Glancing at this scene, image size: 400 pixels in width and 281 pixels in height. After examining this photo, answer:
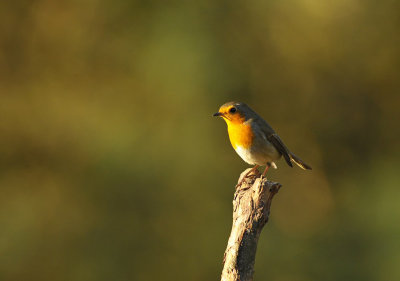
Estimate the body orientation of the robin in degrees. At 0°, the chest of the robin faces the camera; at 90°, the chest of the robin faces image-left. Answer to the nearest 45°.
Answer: approximately 90°
